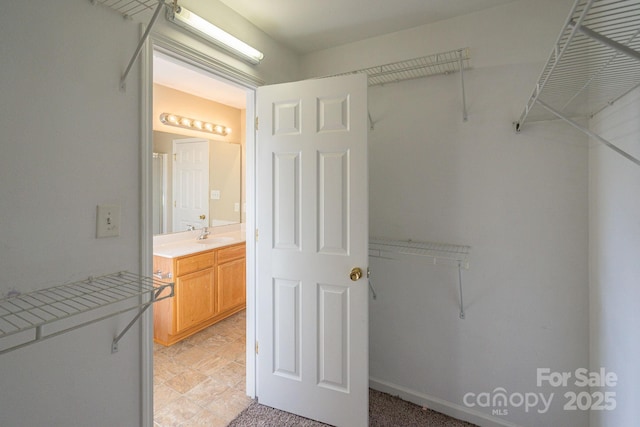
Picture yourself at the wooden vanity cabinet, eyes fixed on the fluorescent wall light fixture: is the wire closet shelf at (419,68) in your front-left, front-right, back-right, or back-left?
front-left

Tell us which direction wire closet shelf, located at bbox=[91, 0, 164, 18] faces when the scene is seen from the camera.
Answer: facing the viewer and to the right of the viewer

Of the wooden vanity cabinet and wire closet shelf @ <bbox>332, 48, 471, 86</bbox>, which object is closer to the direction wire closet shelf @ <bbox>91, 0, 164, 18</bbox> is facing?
the wire closet shelf

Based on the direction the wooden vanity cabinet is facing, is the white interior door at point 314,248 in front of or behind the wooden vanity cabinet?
in front

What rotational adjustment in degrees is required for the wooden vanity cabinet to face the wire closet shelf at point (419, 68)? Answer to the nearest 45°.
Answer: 0° — it already faces it

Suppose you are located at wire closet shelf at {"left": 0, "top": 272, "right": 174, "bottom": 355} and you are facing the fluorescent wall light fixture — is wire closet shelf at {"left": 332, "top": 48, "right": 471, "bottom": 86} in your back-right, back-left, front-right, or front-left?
front-right

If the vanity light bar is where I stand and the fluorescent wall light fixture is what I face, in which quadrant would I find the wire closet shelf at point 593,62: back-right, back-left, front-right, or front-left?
front-left
